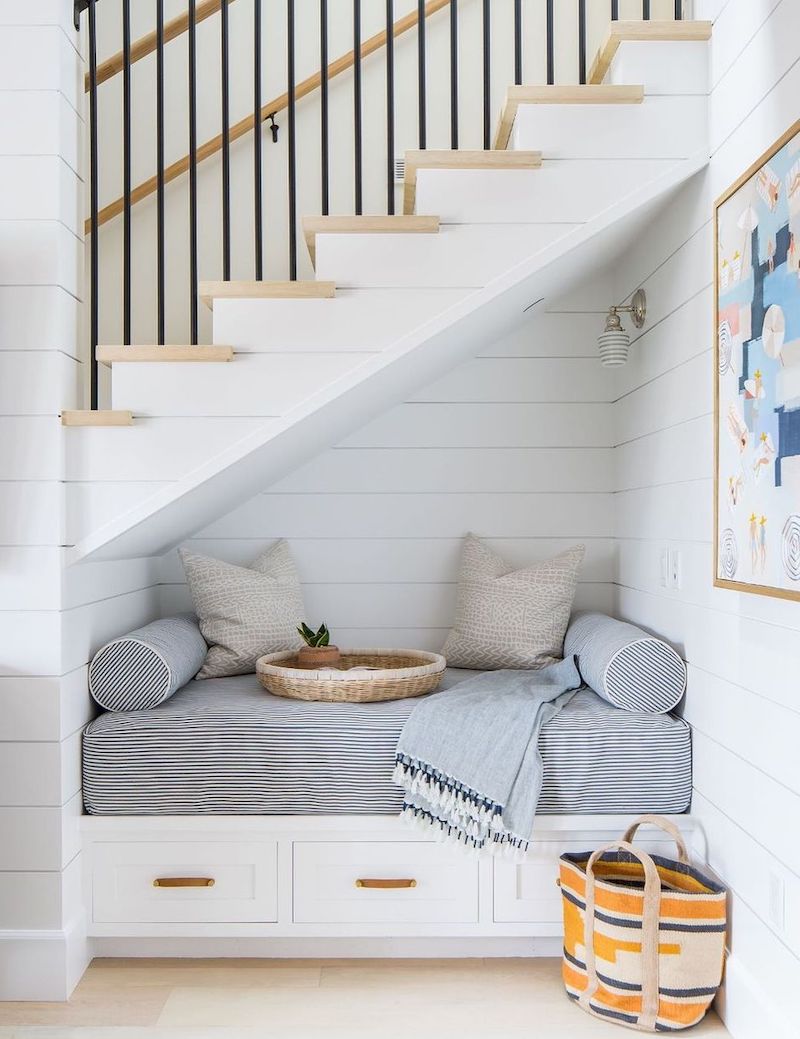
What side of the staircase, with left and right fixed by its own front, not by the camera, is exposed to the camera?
left

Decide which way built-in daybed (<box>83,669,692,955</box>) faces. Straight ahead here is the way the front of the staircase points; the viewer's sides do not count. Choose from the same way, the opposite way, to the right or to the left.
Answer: to the left

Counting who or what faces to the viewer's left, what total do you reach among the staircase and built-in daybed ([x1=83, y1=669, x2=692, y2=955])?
1

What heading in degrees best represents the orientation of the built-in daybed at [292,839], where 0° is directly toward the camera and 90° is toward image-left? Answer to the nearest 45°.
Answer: approximately 0°
